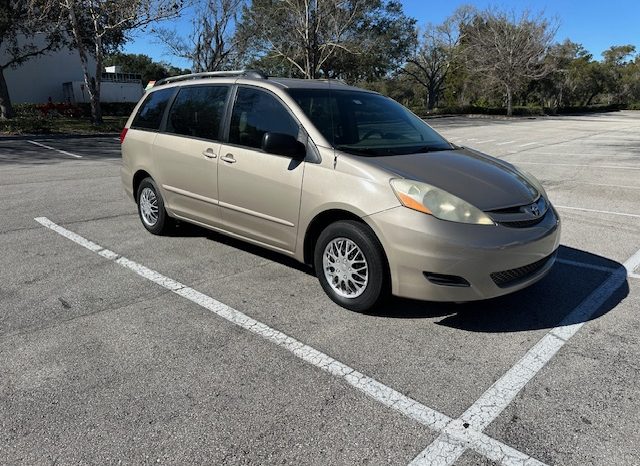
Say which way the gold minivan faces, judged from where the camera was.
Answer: facing the viewer and to the right of the viewer

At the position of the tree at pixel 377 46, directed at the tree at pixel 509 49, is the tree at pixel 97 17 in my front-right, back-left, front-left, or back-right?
back-right

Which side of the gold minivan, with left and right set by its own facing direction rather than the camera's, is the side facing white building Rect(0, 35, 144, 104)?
back

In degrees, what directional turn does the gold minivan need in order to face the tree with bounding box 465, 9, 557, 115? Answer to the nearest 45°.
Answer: approximately 135° to its left

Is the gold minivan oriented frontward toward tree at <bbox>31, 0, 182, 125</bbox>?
no

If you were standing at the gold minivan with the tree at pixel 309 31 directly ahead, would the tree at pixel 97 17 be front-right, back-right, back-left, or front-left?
front-left

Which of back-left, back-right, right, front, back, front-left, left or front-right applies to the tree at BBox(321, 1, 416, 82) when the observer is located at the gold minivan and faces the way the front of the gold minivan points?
back-left

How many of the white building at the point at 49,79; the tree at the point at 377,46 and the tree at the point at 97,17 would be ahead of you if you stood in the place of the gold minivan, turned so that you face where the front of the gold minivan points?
0

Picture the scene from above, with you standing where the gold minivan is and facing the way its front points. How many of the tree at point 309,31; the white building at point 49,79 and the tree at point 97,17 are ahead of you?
0
